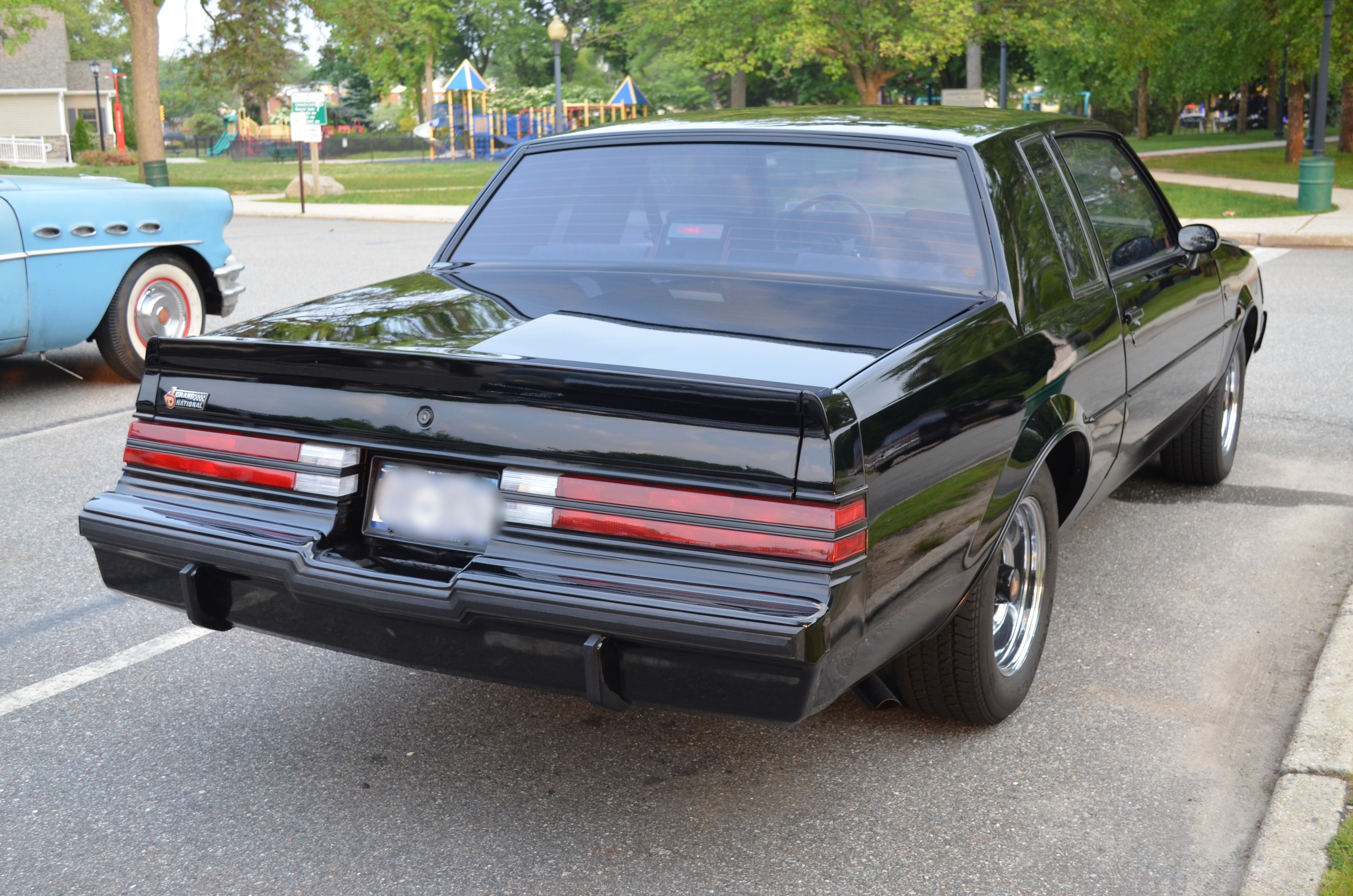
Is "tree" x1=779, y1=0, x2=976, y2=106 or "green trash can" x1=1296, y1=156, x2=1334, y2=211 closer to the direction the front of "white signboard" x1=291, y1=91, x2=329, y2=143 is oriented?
the green trash can

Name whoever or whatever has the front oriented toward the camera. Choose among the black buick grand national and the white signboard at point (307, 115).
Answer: the white signboard

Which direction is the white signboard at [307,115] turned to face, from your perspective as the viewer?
facing the viewer

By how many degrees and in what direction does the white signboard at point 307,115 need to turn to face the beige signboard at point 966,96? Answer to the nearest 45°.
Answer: approximately 90° to its left

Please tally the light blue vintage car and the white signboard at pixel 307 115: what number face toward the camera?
1

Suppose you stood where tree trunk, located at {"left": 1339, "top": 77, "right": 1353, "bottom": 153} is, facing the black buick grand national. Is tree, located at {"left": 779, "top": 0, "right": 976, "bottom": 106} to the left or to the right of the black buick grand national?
right

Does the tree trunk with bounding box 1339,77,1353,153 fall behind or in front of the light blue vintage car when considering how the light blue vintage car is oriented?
in front

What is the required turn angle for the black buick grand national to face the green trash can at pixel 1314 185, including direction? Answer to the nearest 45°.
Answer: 0° — it already faces it

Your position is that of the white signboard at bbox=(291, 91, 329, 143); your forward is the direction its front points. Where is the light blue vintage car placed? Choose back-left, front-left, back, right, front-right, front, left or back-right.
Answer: front

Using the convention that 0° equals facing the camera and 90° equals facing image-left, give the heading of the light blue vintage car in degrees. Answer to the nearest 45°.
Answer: approximately 225°

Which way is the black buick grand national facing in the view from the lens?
facing away from the viewer and to the right of the viewer

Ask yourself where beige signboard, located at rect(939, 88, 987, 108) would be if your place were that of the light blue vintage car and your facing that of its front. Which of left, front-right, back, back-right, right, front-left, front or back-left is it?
front

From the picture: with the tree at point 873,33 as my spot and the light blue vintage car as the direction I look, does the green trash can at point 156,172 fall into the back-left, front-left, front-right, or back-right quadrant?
front-right
